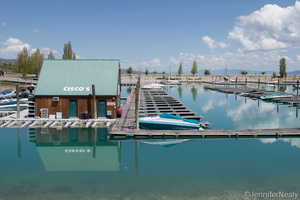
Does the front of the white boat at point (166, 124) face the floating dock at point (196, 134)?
no
